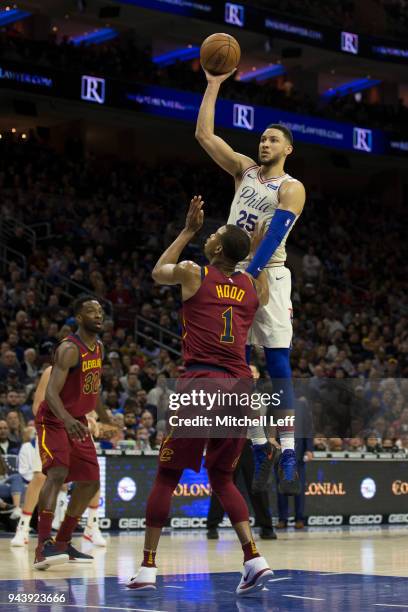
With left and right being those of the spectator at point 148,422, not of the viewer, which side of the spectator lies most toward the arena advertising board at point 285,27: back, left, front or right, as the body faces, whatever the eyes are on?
back

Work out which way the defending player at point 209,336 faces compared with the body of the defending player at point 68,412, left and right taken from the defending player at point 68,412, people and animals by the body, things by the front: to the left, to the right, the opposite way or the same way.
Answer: the opposite way

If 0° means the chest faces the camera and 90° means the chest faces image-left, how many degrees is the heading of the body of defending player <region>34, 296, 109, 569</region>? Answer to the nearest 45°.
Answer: approximately 315°

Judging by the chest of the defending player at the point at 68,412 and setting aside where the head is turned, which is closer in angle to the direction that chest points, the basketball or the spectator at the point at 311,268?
the basketball

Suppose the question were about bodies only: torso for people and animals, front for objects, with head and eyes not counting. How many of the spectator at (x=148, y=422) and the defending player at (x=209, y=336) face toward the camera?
1

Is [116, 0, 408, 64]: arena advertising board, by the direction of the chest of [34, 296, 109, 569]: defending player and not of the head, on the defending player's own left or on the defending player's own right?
on the defending player's own left

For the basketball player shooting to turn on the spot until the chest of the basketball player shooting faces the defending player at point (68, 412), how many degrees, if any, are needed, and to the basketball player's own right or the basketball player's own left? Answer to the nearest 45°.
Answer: approximately 90° to the basketball player's own right

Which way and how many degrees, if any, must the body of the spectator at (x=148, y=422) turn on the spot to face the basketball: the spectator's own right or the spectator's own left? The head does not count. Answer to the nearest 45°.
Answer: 0° — they already face it

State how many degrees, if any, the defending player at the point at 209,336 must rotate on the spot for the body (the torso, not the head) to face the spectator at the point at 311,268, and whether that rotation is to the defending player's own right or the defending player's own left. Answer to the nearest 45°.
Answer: approximately 45° to the defending player's own right

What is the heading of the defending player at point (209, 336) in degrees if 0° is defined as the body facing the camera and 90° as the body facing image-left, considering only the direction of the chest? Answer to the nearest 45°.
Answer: approximately 135°
